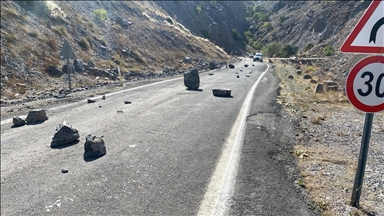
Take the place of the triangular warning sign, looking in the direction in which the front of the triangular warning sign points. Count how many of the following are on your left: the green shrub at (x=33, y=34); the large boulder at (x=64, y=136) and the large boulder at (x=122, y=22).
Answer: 0

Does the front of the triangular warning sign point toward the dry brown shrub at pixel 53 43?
no

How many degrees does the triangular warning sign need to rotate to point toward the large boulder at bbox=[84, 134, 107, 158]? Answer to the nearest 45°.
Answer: approximately 90° to its right

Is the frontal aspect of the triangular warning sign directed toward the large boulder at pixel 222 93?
no

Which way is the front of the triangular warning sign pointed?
toward the camera

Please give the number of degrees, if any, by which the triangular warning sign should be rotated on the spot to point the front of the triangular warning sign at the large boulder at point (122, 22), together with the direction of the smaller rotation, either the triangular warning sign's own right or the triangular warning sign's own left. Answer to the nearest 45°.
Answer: approximately 135° to the triangular warning sign's own right

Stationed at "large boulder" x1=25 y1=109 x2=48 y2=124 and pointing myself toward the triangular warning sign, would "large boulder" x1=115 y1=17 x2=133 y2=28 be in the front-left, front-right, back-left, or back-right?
back-left

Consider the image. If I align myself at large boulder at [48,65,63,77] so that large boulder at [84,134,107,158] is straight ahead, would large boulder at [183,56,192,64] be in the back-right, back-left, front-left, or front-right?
back-left

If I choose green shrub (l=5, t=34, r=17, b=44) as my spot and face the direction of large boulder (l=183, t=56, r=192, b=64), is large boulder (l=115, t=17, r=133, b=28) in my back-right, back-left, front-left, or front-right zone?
front-left

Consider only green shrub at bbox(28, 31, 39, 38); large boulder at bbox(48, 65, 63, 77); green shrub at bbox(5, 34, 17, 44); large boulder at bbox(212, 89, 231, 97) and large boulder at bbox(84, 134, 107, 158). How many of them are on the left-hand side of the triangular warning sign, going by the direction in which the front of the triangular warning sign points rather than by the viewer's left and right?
0

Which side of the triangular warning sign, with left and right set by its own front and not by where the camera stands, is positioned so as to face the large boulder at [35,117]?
right

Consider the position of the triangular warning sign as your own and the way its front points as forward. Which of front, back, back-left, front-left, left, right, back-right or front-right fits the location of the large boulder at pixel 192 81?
back-right

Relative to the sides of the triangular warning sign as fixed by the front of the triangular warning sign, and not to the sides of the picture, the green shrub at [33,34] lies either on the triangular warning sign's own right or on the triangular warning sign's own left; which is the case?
on the triangular warning sign's own right

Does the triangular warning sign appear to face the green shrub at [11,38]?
no
